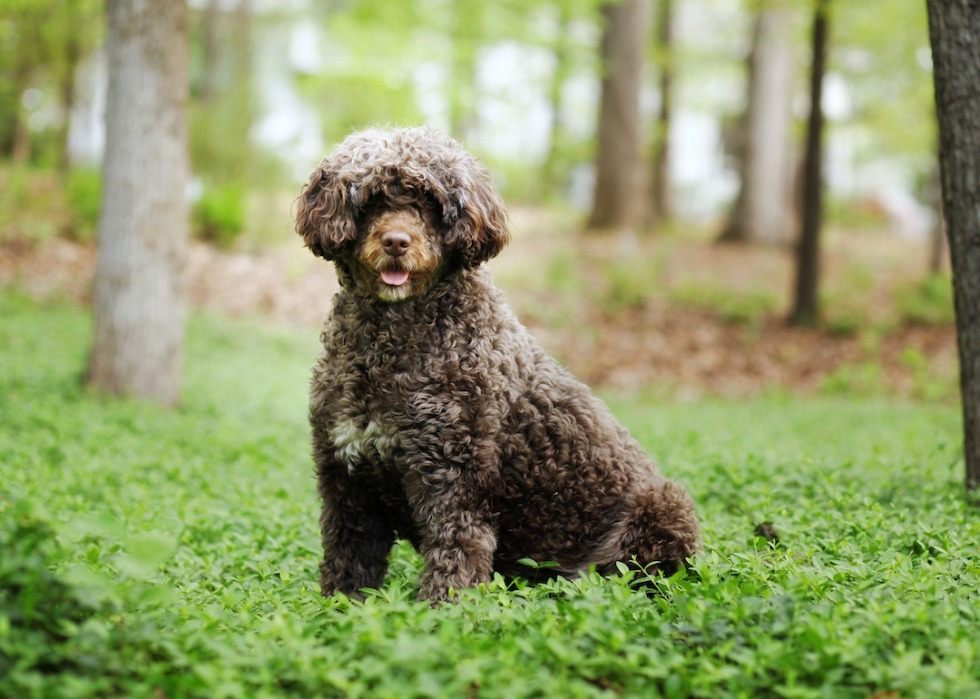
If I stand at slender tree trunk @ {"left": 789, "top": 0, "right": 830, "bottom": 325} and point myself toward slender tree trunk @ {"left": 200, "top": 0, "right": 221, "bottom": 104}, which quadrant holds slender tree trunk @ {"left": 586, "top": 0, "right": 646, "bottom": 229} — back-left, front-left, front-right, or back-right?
front-right

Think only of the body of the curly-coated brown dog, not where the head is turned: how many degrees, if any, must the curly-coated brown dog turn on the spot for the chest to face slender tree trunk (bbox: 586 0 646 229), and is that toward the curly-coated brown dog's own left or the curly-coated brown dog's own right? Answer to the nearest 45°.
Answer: approximately 135° to the curly-coated brown dog's own right

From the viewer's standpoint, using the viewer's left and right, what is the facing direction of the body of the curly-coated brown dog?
facing the viewer and to the left of the viewer

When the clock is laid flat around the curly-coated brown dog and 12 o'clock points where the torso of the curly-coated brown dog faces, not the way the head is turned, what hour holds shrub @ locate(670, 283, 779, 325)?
The shrub is roughly at 5 o'clock from the curly-coated brown dog.

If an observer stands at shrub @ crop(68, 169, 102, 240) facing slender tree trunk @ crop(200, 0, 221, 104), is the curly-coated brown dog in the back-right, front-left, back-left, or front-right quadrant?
back-right

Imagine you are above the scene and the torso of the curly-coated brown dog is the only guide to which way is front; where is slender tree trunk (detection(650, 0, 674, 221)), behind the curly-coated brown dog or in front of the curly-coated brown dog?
behind

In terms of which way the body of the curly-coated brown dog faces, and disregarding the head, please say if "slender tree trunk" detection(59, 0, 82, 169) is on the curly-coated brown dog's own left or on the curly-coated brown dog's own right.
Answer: on the curly-coated brown dog's own right

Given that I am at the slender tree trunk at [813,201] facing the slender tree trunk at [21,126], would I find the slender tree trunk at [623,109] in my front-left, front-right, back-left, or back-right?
front-right

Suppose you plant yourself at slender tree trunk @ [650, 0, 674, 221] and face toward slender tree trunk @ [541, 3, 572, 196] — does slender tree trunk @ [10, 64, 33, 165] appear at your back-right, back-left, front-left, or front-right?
front-left
